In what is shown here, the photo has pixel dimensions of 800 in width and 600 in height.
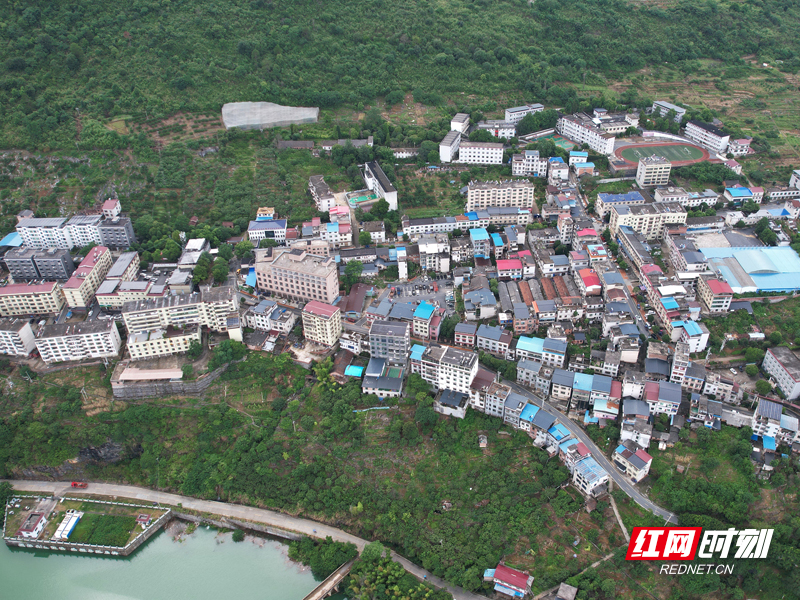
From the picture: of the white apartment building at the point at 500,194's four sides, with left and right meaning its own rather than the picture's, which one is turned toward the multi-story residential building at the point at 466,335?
front

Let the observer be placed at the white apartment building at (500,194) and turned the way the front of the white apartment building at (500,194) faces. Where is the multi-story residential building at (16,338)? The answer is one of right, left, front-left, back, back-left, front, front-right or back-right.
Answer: front-right

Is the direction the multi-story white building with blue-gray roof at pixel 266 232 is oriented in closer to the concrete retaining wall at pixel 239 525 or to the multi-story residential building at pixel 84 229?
the concrete retaining wall

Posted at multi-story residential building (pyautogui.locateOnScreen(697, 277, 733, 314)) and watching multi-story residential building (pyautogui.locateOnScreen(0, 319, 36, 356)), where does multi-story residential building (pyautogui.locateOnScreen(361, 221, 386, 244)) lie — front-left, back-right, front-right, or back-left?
front-right

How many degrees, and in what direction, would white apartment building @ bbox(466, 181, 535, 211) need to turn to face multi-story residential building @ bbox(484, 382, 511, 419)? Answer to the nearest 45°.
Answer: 0° — it already faces it

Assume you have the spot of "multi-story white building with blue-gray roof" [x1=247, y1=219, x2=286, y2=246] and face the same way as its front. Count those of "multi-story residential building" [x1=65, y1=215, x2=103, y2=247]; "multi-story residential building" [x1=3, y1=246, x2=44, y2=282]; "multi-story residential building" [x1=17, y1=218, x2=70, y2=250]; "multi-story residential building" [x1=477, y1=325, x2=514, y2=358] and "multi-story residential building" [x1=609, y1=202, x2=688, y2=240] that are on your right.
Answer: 3

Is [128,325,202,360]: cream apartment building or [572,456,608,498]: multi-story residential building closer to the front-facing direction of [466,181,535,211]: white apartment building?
the multi-story residential building

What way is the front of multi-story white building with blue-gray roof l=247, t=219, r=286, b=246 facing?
toward the camera

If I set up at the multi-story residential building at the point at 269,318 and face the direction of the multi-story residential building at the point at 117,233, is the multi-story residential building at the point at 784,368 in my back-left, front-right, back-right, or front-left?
back-right

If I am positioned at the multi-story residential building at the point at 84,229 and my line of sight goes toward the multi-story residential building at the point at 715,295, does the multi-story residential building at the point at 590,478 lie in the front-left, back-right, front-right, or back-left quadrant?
front-right

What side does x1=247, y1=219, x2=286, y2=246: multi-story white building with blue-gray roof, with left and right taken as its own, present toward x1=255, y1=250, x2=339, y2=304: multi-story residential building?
front

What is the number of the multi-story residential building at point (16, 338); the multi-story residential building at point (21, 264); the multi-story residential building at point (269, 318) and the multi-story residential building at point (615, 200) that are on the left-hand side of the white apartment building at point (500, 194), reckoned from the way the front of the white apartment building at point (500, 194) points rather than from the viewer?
1
